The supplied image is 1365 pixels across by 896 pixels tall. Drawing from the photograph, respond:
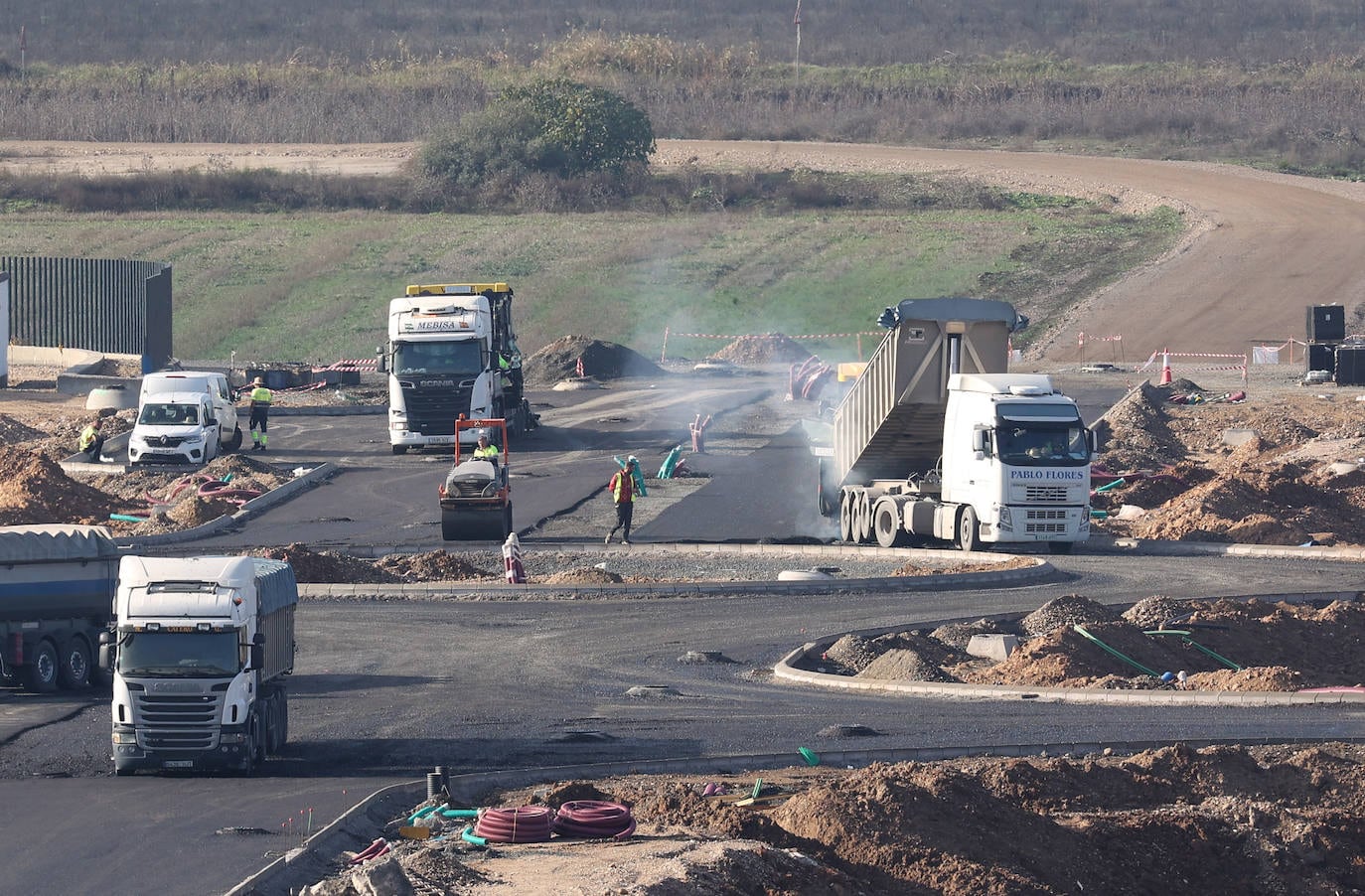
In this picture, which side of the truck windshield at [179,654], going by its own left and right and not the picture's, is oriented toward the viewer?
front

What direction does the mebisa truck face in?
toward the camera

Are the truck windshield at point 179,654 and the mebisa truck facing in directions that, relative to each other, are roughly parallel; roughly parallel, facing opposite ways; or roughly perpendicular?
roughly parallel

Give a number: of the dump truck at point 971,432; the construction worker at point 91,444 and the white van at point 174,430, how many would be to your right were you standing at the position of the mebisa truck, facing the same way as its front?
2

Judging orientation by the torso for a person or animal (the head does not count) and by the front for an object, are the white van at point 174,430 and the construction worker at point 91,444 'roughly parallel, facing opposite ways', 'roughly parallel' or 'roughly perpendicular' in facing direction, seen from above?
roughly perpendicular

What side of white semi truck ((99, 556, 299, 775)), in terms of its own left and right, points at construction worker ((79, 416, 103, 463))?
back

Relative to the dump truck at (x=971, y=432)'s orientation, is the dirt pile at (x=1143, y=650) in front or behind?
in front

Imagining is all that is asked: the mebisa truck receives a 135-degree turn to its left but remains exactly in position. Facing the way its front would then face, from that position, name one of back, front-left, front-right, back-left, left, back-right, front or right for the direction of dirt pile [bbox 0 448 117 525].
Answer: back

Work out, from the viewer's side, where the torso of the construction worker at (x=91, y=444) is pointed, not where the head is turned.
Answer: to the viewer's right

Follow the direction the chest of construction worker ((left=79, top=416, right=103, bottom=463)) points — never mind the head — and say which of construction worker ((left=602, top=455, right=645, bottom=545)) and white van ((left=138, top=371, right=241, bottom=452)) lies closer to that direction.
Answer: the white van

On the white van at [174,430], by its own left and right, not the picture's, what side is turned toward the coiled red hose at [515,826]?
front

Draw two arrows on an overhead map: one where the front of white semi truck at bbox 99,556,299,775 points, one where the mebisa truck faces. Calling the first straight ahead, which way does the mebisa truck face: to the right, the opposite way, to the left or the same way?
the same way

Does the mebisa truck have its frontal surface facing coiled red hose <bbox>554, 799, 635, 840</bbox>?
yes

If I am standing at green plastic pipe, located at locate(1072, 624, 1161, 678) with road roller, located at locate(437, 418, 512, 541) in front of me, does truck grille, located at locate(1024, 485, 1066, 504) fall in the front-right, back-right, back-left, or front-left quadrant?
front-right

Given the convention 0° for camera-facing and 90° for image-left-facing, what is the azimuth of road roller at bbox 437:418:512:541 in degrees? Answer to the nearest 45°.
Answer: approximately 0°

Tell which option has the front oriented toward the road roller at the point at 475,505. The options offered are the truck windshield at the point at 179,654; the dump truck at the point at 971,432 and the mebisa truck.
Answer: the mebisa truck

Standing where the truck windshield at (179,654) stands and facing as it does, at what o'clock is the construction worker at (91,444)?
The construction worker is roughly at 6 o'clock from the truck windshield.
